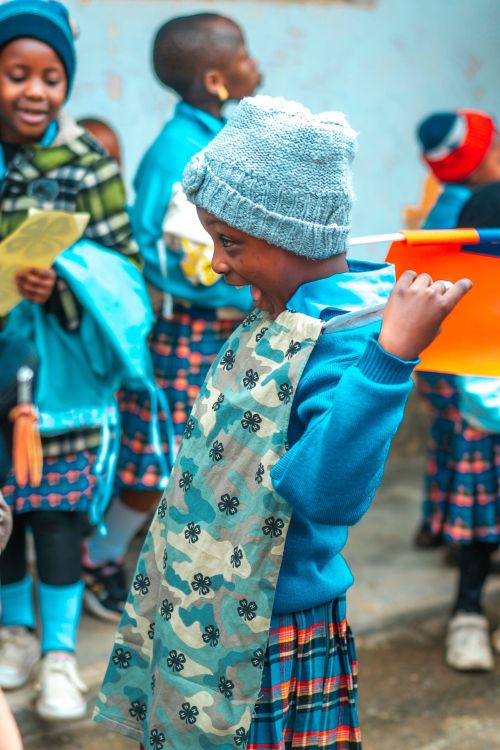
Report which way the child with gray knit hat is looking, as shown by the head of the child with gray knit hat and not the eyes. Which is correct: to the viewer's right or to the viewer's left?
to the viewer's left

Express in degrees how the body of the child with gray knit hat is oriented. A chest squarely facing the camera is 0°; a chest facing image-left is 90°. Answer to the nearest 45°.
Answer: approximately 90°

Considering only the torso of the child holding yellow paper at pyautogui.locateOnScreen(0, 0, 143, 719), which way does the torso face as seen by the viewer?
toward the camera

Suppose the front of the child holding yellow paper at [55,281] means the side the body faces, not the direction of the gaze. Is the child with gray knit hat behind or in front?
in front

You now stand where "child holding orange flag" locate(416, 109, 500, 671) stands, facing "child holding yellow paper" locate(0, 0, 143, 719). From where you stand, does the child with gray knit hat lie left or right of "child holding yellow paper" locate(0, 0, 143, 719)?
left

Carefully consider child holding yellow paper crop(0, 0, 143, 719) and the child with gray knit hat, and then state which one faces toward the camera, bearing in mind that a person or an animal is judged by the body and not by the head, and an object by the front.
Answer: the child holding yellow paper

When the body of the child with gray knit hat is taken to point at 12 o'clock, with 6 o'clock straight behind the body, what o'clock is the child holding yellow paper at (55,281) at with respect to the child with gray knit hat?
The child holding yellow paper is roughly at 2 o'clock from the child with gray knit hat.

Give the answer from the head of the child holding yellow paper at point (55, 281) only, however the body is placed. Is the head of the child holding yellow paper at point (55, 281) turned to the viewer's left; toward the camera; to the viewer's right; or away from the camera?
toward the camera

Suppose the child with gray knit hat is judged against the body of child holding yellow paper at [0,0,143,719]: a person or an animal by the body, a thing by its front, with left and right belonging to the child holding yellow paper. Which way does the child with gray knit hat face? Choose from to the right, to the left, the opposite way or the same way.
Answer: to the right

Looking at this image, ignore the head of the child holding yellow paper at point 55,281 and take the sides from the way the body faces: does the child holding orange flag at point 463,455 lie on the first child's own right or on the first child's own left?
on the first child's own left

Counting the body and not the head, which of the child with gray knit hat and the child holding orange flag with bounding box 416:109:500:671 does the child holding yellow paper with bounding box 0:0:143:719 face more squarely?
the child with gray knit hat

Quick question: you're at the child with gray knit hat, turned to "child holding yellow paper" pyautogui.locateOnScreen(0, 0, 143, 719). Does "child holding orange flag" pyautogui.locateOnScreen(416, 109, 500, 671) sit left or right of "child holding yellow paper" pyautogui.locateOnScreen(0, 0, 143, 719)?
right
